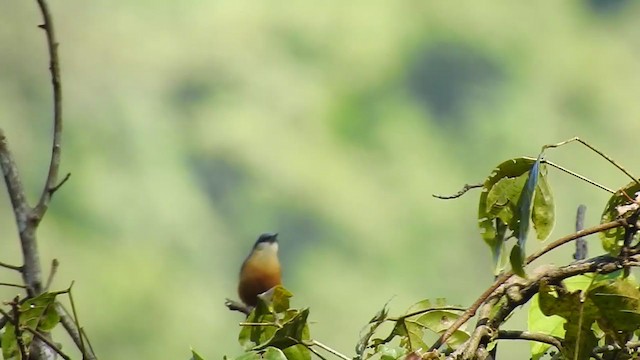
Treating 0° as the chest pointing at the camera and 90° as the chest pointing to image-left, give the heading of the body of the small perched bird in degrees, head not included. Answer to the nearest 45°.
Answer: approximately 315°
